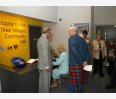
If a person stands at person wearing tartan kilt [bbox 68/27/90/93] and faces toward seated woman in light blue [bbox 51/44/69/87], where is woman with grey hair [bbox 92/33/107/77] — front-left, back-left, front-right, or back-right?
front-right

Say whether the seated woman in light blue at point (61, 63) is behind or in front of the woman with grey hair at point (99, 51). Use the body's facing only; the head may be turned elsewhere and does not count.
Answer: in front

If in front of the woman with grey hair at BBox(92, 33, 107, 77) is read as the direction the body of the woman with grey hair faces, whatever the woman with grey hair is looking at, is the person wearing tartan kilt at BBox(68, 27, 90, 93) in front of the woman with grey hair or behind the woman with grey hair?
in front

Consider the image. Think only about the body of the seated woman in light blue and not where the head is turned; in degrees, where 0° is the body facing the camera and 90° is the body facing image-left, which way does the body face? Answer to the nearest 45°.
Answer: approximately 90°

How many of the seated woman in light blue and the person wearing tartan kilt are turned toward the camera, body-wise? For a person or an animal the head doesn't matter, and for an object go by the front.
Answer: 0

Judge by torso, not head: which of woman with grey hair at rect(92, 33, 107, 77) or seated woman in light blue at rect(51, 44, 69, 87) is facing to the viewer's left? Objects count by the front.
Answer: the seated woman in light blue

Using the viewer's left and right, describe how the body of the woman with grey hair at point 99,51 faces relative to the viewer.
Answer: facing the viewer
